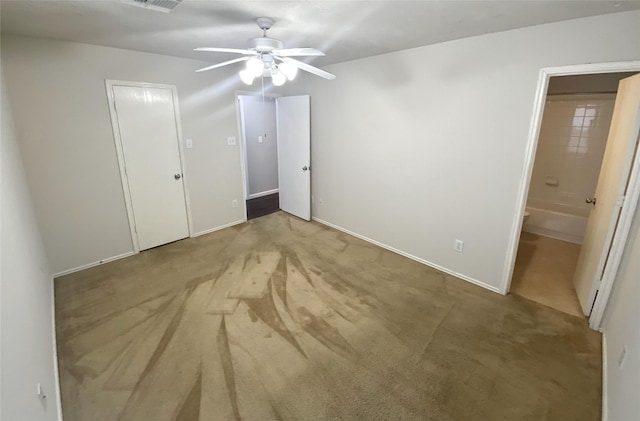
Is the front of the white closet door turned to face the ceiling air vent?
yes

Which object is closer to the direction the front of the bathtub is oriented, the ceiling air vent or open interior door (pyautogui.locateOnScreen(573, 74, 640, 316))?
the ceiling air vent

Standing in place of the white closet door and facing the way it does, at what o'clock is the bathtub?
The bathtub is roughly at 10 o'clock from the white closet door.

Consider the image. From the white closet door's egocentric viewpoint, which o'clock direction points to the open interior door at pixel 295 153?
The open interior door is roughly at 9 o'clock from the white closet door.

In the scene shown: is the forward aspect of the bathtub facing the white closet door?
no

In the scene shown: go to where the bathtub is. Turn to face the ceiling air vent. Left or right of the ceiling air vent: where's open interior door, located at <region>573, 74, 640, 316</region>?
left

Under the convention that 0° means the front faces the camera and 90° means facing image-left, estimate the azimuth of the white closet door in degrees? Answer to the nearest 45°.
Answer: approximately 0°

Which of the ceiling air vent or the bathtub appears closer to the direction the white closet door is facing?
the ceiling air vent

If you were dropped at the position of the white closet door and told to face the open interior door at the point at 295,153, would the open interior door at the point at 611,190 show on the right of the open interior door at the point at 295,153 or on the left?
right
